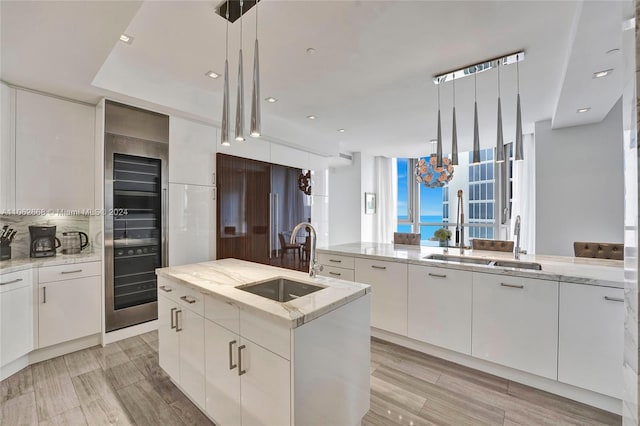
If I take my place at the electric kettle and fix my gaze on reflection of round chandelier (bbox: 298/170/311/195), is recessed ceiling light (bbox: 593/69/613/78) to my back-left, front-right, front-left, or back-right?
front-right

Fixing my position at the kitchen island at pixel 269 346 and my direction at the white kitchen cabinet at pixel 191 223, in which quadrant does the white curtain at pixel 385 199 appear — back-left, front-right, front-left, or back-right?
front-right

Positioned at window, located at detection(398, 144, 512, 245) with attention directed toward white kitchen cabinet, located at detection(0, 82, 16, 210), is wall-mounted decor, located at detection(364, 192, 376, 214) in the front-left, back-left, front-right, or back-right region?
front-right

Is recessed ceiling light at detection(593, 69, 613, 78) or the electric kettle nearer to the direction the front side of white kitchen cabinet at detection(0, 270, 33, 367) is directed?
the recessed ceiling light

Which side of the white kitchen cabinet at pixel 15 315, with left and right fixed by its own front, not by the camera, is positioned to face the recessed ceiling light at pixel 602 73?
front

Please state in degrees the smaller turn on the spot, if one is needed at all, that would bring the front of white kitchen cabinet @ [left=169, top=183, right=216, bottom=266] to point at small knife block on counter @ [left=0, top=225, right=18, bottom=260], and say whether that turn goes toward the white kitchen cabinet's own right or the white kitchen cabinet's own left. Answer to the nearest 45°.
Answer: approximately 135° to the white kitchen cabinet's own right

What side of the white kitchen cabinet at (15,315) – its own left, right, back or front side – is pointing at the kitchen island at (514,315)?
front

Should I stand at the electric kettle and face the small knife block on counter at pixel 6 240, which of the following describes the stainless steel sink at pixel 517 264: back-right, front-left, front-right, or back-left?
back-left

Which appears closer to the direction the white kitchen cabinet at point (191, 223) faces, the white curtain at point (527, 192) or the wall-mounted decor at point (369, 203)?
the white curtain

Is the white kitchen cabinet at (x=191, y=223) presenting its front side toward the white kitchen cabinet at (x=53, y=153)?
no

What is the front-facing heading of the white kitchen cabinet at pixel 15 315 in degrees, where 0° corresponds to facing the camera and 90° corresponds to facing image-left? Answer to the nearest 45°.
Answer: approximately 315°

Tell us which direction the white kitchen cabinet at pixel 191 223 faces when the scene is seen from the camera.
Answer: facing the viewer and to the right of the viewer

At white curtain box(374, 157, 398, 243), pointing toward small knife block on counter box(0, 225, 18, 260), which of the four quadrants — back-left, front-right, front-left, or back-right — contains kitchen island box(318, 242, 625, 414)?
front-left
